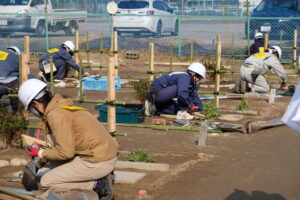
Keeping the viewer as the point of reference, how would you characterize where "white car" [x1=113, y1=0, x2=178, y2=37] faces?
facing away from the viewer and to the right of the viewer

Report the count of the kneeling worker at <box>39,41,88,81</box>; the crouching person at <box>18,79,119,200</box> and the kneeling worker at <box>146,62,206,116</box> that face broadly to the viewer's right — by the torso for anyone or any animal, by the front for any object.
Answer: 2

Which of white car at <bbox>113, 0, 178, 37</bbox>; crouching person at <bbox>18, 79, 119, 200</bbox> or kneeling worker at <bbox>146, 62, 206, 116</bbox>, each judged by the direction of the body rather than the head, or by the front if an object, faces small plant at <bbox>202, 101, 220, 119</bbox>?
the kneeling worker

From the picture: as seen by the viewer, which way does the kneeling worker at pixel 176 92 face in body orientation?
to the viewer's right

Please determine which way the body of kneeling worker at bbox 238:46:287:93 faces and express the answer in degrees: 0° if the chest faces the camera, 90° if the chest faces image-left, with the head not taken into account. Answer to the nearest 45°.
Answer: approximately 225°

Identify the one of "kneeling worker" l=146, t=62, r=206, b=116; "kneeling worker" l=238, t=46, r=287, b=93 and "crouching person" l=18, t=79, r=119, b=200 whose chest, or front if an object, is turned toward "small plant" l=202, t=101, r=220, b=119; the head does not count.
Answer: "kneeling worker" l=146, t=62, r=206, b=116

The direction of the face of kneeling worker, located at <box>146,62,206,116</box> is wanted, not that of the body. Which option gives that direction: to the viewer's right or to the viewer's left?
to the viewer's right

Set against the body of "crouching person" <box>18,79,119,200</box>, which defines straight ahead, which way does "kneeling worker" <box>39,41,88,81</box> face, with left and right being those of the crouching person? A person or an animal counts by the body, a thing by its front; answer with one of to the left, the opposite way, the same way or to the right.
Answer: the opposite way

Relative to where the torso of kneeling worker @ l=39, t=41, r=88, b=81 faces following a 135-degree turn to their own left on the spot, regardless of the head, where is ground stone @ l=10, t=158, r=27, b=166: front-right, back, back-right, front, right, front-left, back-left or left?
back-left

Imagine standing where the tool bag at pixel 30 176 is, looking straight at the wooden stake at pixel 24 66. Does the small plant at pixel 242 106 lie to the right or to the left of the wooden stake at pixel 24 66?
right

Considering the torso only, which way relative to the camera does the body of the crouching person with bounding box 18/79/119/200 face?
to the viewer's left

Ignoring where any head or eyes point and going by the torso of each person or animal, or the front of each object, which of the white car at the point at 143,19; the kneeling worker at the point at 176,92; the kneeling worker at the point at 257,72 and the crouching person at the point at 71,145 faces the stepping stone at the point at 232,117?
the kneeling worker at the point at 176,92
